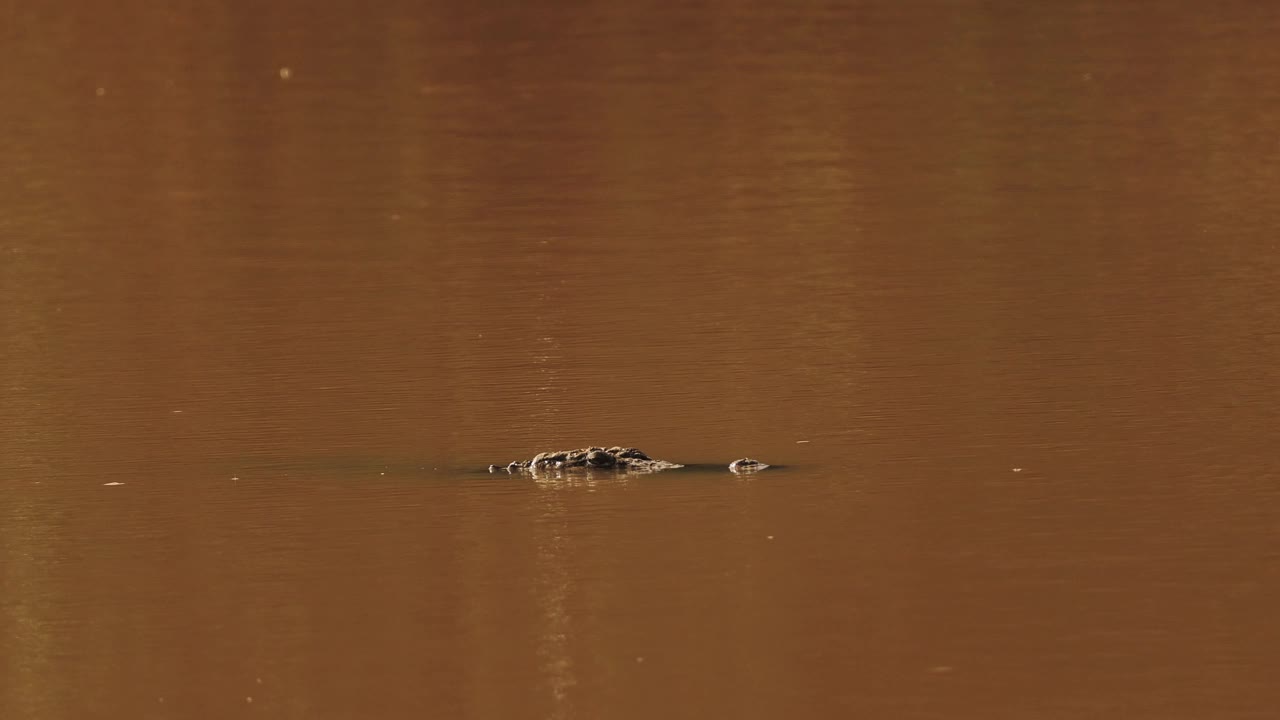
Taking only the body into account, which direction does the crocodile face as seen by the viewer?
to the viewer's right
